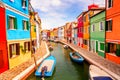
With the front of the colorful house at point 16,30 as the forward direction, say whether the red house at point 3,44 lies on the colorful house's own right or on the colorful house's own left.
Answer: on the colorful house's own right

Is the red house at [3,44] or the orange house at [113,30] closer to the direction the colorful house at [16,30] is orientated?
the orange house

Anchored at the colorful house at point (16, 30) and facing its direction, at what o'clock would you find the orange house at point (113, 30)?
The orange house is roughly at 11 o'clock from the colorful house.

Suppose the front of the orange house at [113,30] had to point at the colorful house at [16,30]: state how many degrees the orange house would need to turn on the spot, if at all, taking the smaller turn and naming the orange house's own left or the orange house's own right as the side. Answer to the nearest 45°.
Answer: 0° — it already faces it

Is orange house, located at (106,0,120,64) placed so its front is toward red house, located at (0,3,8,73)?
yes

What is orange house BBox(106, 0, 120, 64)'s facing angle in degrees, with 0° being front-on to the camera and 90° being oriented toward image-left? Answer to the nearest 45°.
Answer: approximately 45°

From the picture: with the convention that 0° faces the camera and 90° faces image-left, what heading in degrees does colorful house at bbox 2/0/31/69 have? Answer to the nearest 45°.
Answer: approximately 315°
